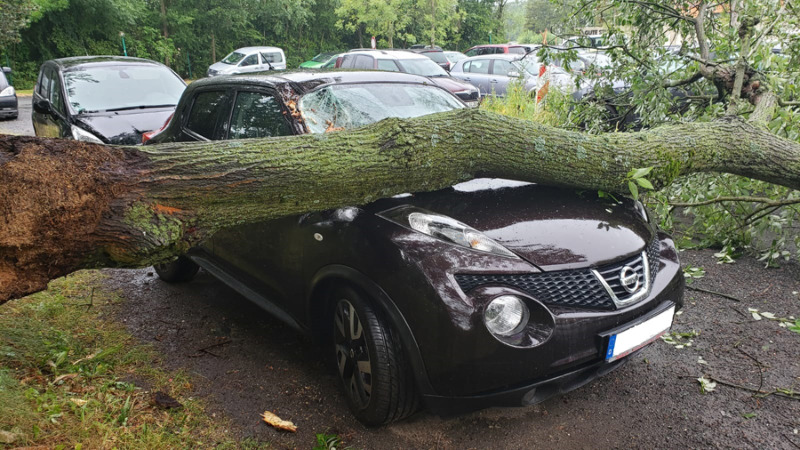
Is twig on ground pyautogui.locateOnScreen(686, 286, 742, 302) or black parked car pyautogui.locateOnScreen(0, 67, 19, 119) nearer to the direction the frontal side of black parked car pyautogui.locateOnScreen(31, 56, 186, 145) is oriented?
the twig on ground

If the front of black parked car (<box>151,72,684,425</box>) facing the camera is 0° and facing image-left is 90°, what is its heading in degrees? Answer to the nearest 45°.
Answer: approximately 315°

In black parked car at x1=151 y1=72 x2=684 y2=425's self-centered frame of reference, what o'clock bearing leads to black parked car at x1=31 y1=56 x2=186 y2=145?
black parked car at x1=31 y1=56 x2=186 y2=145 is roughly at 6 o'clock from black parked car at x1=151 y1=72 x2=684 y2=425.

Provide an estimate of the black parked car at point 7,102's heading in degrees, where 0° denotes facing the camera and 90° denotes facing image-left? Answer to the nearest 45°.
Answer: approximately 315°

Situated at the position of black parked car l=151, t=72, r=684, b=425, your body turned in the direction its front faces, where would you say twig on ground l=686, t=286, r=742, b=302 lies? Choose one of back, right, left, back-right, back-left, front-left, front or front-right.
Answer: left

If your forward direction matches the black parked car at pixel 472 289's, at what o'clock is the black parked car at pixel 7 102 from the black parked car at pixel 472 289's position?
the black parked car at pixel 7 102 is roughly at 6 o'clock from the black parked car at pixel 472 289.

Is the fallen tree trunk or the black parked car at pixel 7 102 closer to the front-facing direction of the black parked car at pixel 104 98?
the fallen tree trunk
